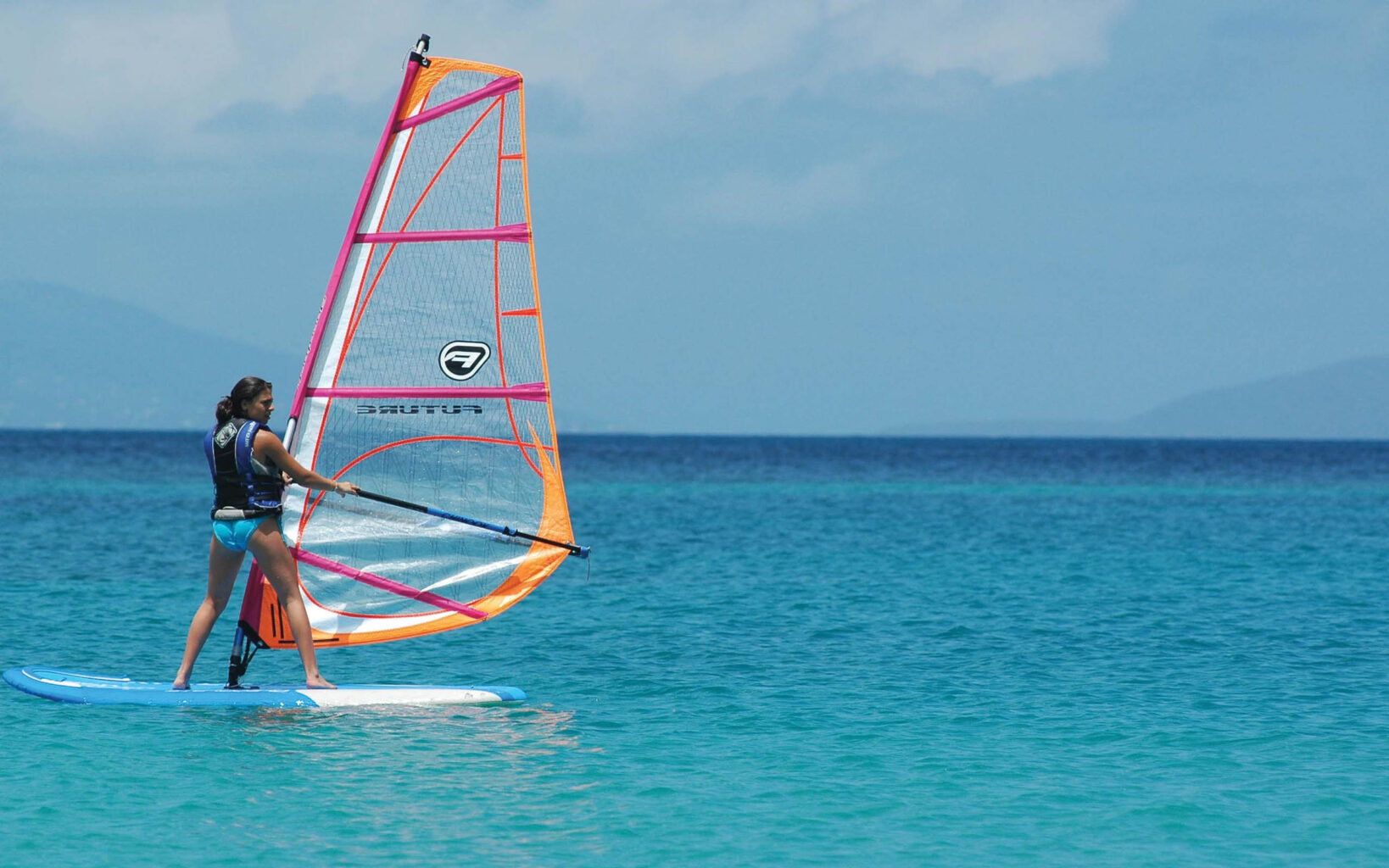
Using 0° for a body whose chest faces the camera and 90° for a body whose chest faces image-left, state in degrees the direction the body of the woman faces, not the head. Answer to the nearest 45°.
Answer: approximately 225°
